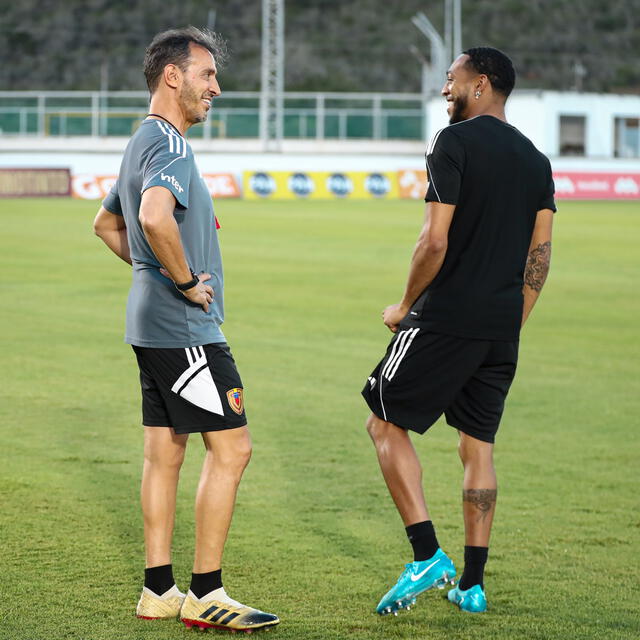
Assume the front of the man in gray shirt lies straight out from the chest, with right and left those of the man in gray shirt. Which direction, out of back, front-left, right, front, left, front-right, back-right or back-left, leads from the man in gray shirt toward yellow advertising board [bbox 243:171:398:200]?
left

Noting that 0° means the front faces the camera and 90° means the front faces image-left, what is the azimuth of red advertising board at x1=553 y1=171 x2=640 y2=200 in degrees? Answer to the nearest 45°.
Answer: approximately 0°

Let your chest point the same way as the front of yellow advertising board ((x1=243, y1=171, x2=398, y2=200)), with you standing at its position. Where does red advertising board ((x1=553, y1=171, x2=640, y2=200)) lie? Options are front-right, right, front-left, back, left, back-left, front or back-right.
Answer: left

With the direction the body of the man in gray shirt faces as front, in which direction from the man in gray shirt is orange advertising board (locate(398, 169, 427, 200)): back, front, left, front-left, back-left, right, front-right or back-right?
left

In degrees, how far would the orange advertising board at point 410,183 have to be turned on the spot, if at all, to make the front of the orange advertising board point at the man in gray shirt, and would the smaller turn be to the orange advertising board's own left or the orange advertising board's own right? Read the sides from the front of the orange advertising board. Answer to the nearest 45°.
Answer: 0° — it already faces them

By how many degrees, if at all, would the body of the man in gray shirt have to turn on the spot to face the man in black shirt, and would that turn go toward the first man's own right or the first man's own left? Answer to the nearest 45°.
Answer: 0° — they already face them

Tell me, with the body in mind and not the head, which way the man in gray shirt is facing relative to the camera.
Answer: to the viewer's right

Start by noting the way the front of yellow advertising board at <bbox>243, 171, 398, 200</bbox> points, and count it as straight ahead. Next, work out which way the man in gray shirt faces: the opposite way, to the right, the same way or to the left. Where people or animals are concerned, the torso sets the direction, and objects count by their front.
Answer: to the left

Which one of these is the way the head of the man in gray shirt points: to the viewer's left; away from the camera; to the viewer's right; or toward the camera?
to the viewer's right

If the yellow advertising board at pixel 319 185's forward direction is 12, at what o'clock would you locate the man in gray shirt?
The man in gray shirt is roughly at 12 o'clock from the yellow advertising board.
